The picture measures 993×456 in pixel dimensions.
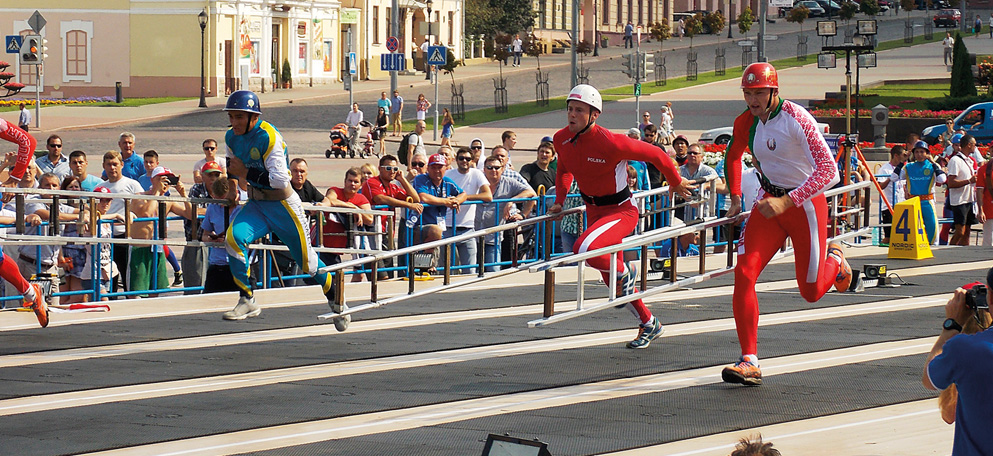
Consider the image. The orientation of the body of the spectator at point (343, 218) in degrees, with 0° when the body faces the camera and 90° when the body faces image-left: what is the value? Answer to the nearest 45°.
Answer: approximately 0°

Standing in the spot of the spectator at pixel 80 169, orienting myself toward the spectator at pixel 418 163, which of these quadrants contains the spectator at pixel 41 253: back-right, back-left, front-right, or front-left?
back-right

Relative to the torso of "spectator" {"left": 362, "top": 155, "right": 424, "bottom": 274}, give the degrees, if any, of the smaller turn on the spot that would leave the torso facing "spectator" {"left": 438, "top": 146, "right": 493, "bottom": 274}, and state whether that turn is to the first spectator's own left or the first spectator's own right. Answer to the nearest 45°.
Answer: approximately 90° to the first spectator's own left
